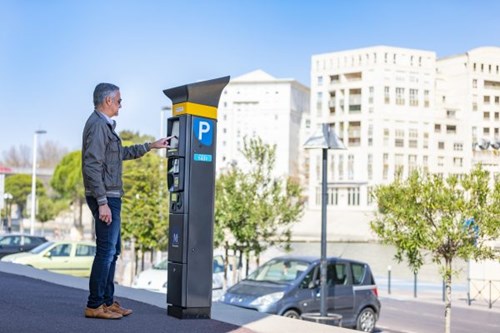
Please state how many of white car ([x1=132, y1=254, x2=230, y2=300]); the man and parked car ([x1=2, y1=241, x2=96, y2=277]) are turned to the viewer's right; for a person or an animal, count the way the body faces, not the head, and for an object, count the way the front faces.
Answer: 1

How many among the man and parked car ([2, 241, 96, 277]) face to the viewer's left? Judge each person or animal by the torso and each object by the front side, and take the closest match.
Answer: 1

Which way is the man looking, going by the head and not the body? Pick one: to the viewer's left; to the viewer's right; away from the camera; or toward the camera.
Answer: to the viewer's right

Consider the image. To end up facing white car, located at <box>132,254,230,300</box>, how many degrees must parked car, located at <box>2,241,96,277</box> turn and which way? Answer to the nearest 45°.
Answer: approximately 135° to its left

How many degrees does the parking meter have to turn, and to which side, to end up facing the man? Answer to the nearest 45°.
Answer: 0° — it already faces them

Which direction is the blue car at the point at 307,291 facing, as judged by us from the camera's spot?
facing the viewer and to the left of the viewer

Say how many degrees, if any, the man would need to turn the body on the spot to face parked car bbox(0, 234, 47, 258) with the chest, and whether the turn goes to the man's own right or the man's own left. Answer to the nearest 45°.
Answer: approximately 90° to the man's own left

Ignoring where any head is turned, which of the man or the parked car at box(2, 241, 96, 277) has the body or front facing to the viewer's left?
the parked car

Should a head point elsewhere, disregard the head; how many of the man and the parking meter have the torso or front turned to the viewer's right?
1

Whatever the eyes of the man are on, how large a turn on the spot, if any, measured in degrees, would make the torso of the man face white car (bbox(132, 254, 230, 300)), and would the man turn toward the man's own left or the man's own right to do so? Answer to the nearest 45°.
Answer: approximately 90° to the man's own left

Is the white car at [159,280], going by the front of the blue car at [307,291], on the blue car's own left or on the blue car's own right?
on the blue car's own right

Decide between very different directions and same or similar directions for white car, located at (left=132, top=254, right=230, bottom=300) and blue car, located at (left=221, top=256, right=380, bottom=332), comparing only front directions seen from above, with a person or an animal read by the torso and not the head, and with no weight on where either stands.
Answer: same or similar directions

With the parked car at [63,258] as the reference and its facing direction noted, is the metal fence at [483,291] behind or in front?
behind

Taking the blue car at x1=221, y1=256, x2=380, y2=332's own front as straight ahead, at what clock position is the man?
The man is roughly at 11 o'clock from the blue car.

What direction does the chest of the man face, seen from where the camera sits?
to the viewer's right

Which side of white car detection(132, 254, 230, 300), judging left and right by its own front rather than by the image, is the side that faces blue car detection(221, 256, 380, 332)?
left

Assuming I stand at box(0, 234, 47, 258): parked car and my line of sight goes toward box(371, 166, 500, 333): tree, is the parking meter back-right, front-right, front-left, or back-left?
front-right

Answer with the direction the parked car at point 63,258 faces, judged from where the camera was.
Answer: facing to the left of the viewer

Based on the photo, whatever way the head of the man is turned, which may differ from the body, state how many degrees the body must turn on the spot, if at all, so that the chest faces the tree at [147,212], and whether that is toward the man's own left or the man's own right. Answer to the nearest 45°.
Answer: approximately 90° to the man's own left
